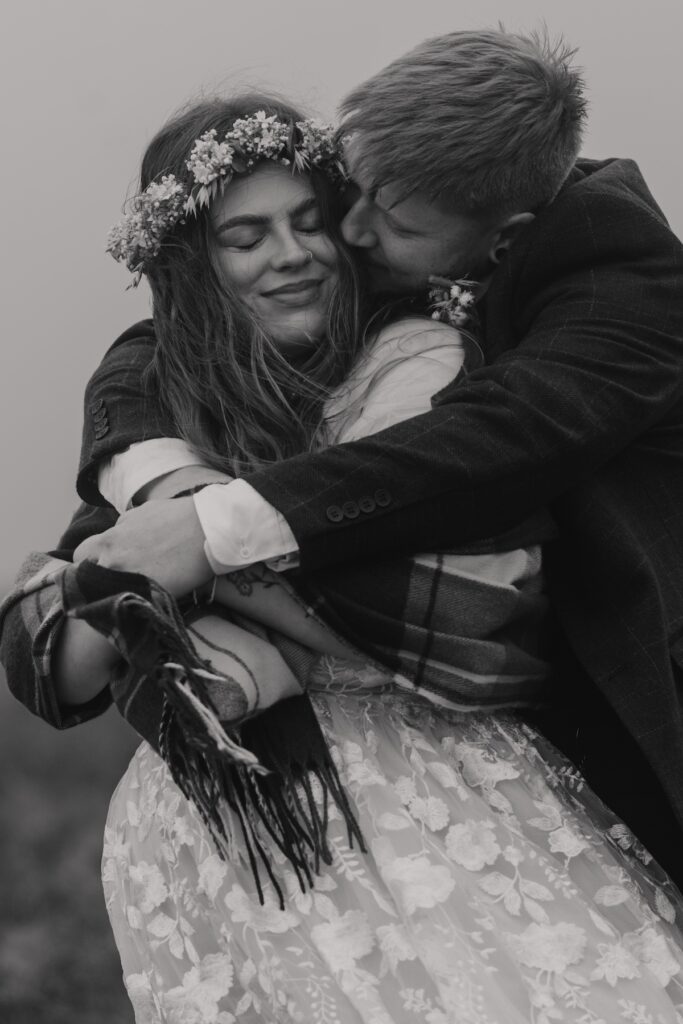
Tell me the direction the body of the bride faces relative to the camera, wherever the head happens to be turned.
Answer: toward the camera

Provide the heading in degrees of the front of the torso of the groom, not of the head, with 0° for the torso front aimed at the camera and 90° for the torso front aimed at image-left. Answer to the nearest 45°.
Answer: approximately 90°

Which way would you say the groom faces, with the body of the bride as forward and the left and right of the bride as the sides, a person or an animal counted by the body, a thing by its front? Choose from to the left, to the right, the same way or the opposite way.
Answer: to the right
